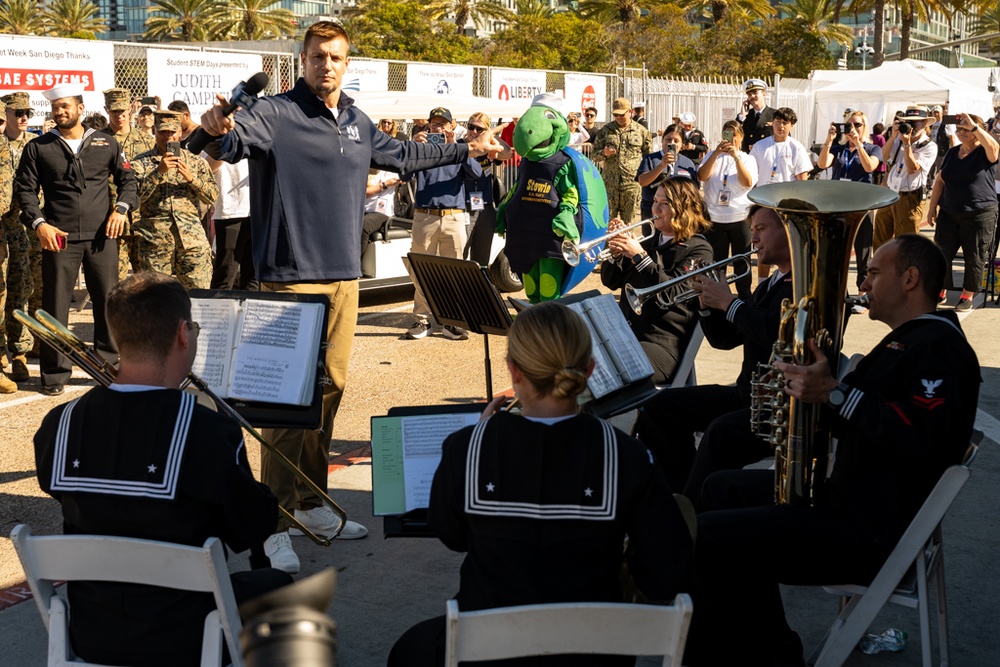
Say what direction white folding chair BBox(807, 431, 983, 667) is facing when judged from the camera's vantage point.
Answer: facing to the left of the viewer

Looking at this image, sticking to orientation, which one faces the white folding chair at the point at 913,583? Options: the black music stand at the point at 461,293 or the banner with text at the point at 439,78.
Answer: the banner with text

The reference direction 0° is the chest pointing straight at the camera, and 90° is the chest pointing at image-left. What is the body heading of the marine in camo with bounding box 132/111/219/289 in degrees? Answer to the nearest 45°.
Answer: approximately 0°

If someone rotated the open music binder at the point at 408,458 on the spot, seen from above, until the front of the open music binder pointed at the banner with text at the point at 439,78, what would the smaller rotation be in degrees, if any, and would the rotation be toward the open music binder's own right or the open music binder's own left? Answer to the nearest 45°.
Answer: approximately 180°

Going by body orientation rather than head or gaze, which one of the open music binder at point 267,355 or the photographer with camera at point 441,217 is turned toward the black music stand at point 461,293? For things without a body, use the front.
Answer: the photographer with camera

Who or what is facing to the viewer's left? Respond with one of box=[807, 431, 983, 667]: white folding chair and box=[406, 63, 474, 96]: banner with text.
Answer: the white folding chair
